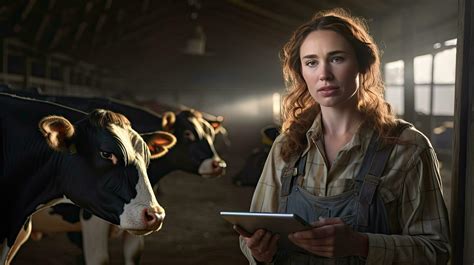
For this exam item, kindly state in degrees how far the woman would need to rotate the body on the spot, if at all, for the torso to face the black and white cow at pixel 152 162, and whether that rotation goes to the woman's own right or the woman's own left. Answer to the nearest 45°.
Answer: approximately 90° to the woman's own right

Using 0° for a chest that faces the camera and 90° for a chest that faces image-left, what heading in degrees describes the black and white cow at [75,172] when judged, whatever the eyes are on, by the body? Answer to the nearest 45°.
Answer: approximately 270°

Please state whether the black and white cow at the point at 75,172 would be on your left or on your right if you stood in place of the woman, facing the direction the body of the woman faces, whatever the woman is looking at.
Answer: on your right

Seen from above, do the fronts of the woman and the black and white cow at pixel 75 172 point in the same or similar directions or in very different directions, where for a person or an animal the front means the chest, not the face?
very different directions

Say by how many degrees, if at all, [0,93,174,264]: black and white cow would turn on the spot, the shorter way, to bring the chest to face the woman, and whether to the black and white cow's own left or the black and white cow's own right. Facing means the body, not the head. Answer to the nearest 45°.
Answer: approximately 45° to the black and white cow's own right

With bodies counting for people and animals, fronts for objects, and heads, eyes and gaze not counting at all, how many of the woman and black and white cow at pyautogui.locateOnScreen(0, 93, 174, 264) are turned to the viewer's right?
1

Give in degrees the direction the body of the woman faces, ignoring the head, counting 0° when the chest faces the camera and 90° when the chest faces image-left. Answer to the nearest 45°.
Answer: approximately 45°
